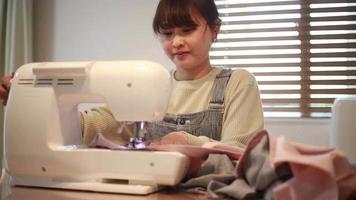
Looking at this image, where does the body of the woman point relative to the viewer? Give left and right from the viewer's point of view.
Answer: facing the viewer and to the left of the viewer

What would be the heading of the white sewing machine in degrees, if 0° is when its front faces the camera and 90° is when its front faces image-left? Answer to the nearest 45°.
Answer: approximately 180°

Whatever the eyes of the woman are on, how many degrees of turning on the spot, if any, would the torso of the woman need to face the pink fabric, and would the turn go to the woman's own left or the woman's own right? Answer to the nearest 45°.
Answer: approximately 45° to the woman's own left

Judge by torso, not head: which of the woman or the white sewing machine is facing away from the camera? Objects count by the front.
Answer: the white sewing machine

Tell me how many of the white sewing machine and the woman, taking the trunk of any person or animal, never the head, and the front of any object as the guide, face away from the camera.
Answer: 1

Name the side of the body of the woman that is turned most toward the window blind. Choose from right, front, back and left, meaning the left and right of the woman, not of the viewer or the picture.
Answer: back

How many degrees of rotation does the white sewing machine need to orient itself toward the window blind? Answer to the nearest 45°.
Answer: approximately 45° to its right
